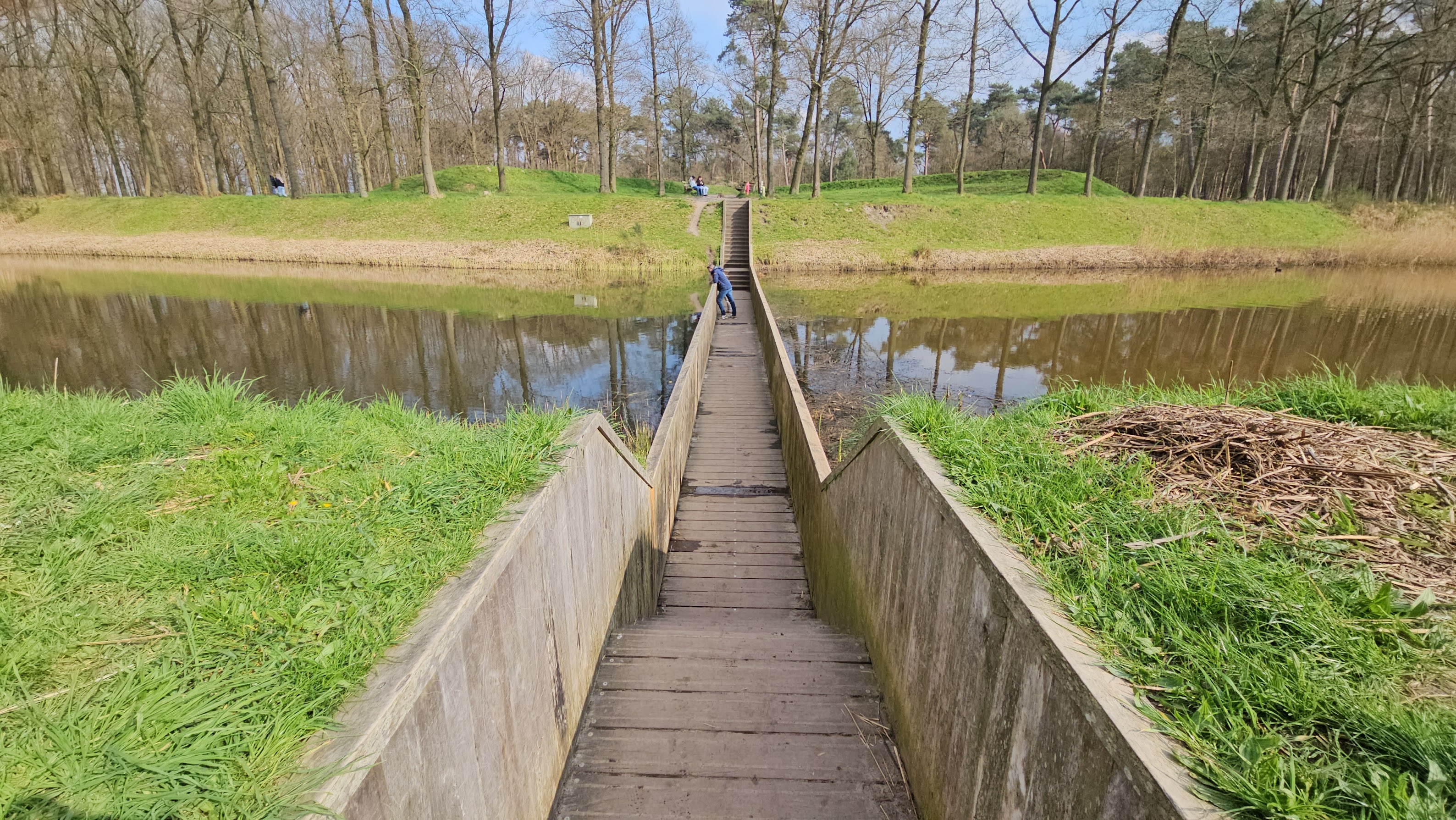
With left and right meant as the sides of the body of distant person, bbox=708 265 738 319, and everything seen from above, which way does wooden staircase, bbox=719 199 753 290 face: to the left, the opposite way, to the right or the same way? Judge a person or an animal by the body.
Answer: to the left

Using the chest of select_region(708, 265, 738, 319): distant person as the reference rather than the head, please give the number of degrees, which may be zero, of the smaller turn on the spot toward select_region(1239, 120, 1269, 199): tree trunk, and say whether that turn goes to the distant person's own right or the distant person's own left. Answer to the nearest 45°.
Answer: approximately 135° to the distant person's own right

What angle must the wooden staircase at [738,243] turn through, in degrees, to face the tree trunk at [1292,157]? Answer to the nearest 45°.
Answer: approximately 90° to its left

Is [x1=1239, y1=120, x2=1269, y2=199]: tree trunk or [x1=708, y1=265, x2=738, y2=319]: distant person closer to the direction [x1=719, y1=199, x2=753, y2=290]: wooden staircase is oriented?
the distant person

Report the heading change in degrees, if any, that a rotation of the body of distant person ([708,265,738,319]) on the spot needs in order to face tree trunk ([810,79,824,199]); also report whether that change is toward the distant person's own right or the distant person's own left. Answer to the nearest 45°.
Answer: approximately 90° to the distant person's own right

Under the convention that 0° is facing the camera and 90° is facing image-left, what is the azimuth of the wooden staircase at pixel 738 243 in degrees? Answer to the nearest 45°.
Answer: approximately 0°

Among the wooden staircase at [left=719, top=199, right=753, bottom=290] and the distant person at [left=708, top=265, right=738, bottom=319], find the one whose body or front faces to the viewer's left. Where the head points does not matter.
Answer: the distant person

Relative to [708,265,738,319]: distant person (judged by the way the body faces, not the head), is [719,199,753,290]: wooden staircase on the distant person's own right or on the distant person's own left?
on the distant person's own right

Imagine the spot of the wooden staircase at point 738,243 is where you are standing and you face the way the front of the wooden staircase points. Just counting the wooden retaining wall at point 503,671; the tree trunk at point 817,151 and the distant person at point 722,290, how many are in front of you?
2

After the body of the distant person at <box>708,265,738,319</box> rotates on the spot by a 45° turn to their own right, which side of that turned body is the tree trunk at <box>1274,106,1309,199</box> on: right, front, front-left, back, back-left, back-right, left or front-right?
right
